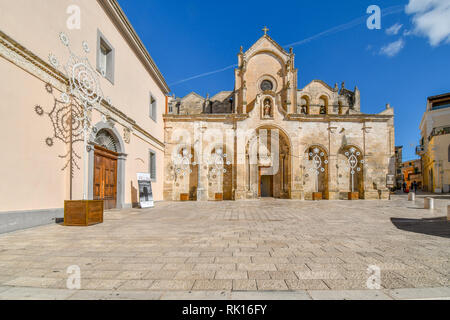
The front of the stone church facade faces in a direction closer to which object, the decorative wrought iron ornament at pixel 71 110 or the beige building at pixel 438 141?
the decorative wrought iron ornament

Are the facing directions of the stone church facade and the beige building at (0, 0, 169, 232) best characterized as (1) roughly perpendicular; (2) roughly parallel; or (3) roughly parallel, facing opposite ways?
roughly perpendicular

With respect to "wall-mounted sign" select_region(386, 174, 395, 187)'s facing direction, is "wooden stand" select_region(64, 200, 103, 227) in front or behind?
in front

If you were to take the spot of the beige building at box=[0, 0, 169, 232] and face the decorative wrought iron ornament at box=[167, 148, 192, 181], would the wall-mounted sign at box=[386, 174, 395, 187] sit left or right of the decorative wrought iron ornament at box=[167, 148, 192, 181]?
right

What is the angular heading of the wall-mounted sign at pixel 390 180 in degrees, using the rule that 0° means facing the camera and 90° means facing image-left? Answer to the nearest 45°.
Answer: approximately 0°

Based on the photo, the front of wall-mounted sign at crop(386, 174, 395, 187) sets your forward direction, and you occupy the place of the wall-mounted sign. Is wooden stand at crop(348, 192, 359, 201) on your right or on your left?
on your right

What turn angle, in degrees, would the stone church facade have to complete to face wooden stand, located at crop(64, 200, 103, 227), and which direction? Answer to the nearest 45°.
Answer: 0° — it already faces it
